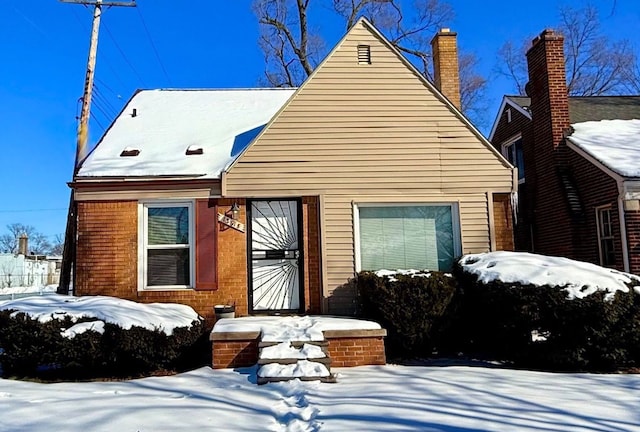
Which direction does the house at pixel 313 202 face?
toward the camera

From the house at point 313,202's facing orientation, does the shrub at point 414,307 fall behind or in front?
in front

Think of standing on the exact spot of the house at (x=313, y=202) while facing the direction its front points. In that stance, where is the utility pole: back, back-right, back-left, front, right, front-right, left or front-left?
back-right

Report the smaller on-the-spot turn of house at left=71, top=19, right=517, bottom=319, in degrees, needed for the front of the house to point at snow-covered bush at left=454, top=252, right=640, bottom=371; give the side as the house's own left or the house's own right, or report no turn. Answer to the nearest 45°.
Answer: approximately 45° to the house's own left

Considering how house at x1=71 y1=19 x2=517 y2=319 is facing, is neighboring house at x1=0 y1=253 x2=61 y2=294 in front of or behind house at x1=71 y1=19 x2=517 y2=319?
behind

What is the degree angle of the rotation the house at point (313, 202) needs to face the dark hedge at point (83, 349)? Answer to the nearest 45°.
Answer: approximately 45° to its right

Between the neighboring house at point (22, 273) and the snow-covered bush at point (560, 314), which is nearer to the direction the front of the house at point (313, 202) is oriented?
the snow-covered bush

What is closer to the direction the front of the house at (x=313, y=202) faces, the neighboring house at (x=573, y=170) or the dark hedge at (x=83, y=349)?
the dark hedge

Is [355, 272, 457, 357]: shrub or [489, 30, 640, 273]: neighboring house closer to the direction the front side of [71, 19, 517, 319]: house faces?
the shrub

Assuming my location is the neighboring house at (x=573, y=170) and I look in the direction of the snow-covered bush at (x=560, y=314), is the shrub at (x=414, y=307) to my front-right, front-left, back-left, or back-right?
front-right

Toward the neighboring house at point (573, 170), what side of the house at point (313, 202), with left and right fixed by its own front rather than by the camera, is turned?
left

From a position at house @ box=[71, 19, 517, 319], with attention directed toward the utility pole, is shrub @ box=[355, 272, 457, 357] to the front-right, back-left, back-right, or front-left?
back-left
